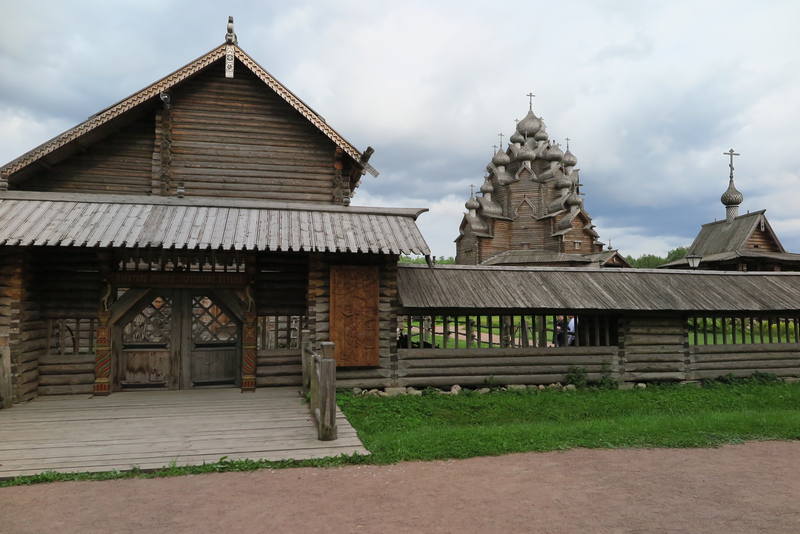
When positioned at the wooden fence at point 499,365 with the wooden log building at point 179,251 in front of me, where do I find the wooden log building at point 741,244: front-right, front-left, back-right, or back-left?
back-right

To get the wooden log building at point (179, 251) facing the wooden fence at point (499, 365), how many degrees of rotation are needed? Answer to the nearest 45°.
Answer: approximately 90° to its left

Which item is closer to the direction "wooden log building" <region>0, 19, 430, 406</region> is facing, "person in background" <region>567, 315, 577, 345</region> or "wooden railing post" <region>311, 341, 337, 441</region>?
the wooden railing post

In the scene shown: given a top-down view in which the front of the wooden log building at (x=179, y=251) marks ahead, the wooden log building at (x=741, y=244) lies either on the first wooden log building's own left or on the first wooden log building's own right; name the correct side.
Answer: on the first wooden log building's own left

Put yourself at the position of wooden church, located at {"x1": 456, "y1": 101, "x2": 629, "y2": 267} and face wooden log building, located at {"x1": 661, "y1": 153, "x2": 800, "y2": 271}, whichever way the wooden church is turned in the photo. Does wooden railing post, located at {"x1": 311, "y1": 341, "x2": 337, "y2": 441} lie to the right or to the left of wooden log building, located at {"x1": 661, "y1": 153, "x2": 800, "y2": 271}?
right

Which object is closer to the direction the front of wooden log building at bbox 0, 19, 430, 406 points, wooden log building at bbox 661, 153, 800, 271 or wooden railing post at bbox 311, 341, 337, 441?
the wooden railing post

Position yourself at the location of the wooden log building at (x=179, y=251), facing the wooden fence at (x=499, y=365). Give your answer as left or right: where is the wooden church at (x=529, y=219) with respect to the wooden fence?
left

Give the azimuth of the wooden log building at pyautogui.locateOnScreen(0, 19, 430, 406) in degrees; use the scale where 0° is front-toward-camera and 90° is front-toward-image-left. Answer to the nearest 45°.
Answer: approximately 0°

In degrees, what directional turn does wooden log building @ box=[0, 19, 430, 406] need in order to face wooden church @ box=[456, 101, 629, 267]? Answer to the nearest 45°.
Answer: approximately 135° to its left
